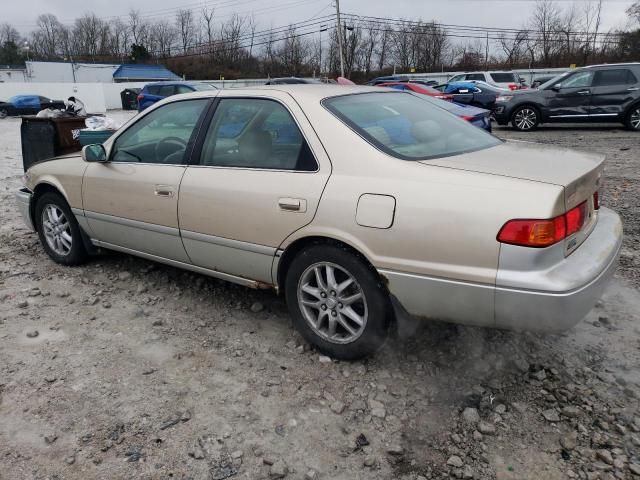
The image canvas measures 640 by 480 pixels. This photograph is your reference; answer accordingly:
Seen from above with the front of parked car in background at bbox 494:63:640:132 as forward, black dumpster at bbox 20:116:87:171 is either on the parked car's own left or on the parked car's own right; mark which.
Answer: on the parked car's own left

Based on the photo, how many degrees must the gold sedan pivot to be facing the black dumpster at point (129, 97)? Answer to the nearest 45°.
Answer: approximately 45° to its right

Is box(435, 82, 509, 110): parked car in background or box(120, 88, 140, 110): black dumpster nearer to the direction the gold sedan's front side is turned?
the black dumpster

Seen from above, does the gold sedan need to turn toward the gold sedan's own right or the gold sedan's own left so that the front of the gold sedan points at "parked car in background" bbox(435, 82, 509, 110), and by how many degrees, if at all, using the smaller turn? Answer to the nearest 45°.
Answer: approximately 45° to the gold sedan's own right

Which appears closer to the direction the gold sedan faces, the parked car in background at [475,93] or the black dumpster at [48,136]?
the black dumpster

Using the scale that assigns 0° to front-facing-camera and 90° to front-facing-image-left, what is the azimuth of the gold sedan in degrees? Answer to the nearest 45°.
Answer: approximately 135°

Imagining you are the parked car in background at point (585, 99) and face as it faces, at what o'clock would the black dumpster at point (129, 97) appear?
The black dumpster is roughly at 1 o'clock from the parked car in background.

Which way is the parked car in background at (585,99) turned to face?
to the viewer's left

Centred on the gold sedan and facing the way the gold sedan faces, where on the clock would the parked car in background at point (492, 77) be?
The parked car in background is roughly at 2 o'clock from the gold sedan.

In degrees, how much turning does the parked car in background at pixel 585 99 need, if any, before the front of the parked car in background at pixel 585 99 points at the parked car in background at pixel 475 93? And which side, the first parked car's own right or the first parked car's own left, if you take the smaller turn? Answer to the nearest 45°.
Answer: approximately 45° to the first parked car's own right

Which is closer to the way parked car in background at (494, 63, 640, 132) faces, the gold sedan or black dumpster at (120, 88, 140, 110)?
the black dumpster
